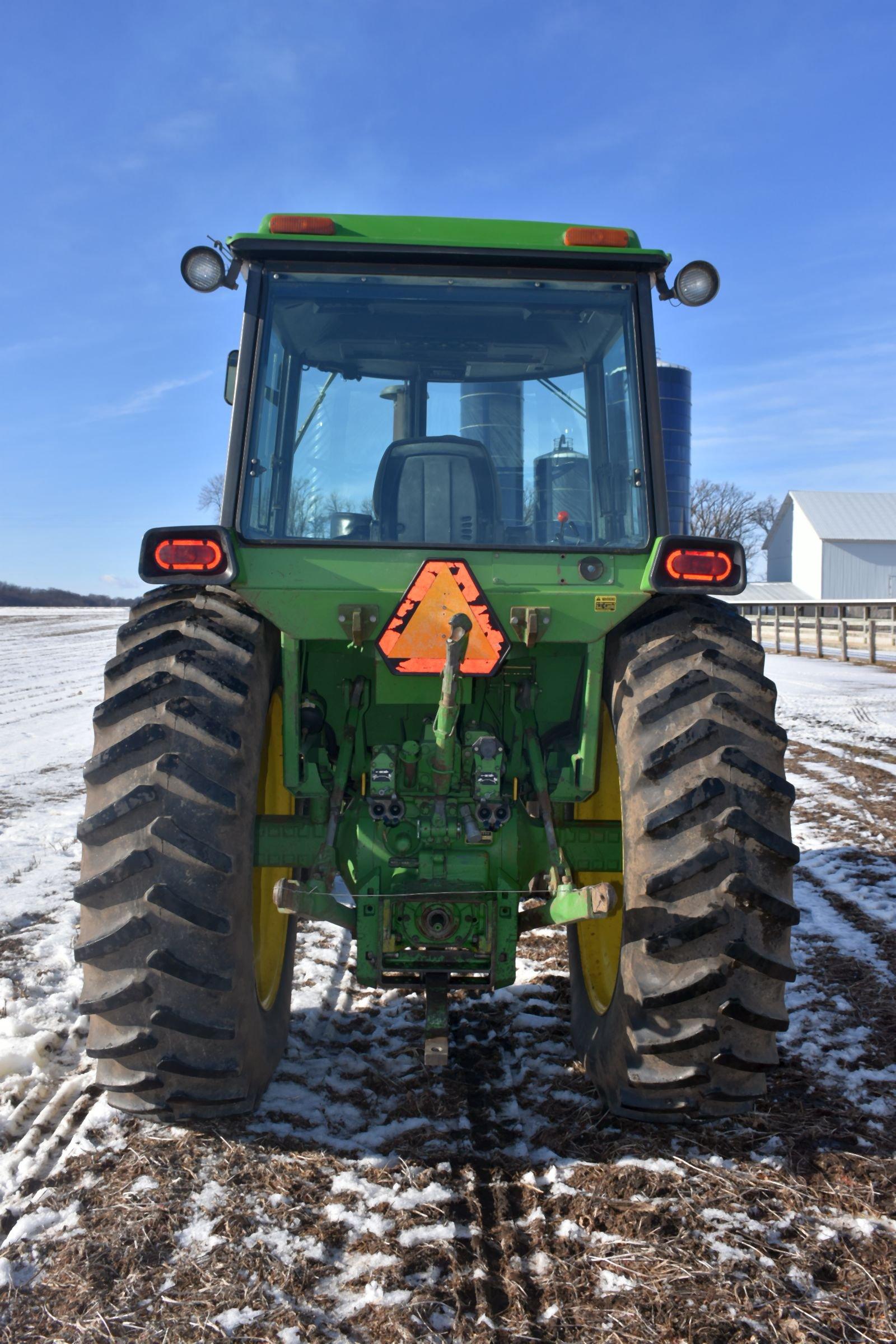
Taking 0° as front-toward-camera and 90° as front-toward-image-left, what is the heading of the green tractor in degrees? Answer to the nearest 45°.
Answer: approximately 180°

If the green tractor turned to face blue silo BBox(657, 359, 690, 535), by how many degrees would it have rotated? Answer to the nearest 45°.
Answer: approximately 45° to its right
